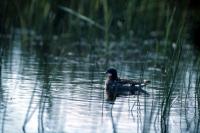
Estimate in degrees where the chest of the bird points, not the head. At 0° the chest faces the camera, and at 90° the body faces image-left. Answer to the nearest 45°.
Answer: approximately 90°
